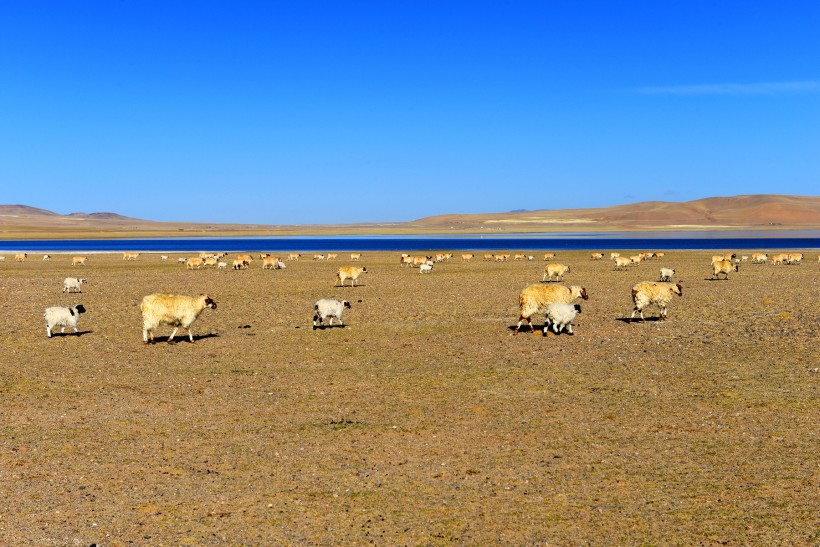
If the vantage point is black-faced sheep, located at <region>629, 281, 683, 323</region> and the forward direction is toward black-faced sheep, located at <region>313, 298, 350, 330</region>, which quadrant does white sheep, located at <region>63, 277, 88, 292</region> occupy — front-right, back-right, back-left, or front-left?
front-right

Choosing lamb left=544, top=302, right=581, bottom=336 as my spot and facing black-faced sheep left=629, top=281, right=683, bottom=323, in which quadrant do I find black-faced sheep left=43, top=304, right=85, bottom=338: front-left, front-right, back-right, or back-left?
back-left

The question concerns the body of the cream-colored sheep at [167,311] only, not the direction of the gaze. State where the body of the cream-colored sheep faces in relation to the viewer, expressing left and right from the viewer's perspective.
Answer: facing to the right of the viewer

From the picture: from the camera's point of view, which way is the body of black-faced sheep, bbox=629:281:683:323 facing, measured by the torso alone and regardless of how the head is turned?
to the viewer's right

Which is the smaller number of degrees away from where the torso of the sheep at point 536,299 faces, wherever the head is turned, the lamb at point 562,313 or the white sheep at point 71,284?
the lamb

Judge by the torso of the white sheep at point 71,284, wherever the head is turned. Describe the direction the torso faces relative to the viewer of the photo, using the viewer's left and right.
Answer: facing to the right of the viewer

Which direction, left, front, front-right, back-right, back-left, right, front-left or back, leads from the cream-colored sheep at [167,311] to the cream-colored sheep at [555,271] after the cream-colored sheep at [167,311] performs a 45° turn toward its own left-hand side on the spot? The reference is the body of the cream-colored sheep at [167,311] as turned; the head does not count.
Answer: front

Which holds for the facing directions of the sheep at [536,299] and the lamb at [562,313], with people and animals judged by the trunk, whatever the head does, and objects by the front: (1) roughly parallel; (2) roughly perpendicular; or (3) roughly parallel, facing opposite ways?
roughly parallel

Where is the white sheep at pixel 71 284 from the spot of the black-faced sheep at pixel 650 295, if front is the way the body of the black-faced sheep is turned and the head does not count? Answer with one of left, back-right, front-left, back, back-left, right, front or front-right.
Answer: back

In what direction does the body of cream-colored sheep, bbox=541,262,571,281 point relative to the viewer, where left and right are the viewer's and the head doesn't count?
facing to the right of the viewer

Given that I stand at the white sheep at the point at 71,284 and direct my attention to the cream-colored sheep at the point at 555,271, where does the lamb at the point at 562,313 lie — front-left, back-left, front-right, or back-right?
front-right

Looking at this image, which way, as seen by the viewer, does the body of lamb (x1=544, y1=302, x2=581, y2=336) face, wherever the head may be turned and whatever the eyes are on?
to the viewer's right

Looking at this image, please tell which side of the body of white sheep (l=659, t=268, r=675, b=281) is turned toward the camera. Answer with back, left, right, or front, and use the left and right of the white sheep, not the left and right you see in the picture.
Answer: right

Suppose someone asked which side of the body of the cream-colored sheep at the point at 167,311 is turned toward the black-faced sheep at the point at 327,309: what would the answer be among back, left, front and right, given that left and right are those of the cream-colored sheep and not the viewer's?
front
